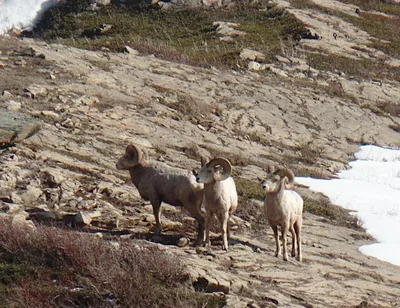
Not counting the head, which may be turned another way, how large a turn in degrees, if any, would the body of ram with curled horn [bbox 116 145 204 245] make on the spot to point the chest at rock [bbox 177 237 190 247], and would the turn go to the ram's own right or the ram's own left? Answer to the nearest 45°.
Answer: approximately 135° to the ram's own left

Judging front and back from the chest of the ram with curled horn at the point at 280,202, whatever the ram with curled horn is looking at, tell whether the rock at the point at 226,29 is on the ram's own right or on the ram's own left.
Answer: on the ram's own right

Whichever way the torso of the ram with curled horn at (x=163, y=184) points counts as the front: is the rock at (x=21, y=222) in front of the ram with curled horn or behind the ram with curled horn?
in front

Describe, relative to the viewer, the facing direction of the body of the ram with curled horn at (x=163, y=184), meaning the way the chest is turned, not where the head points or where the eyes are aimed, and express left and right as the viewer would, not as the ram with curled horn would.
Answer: facing to the left of the viewer

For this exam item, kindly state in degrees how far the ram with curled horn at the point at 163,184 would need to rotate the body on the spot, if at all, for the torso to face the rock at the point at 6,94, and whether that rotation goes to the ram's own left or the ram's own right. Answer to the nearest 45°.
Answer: approximately 45° to the ram's own right

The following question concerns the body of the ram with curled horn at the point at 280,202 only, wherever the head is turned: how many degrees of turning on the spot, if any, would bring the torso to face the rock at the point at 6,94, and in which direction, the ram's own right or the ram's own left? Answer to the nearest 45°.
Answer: approximately 90° to the ram's own right

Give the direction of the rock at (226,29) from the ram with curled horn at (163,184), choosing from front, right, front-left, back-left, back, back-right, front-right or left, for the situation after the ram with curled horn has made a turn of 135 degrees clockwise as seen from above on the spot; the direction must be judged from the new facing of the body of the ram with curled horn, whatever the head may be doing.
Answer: front-left

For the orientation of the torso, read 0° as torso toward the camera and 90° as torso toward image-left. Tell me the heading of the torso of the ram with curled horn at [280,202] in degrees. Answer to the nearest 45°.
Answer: approximately 45°

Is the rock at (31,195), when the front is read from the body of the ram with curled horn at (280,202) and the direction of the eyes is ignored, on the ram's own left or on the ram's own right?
on the ram's own right

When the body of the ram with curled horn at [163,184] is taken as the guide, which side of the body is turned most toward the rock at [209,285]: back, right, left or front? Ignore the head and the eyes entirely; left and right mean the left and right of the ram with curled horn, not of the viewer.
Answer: left

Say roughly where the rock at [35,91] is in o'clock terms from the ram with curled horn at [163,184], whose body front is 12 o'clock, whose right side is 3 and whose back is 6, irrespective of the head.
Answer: The rock is roughly at 2 o'clock from the ram with curled horn.

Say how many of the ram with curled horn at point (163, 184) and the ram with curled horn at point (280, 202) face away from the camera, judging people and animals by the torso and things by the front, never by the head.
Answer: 0

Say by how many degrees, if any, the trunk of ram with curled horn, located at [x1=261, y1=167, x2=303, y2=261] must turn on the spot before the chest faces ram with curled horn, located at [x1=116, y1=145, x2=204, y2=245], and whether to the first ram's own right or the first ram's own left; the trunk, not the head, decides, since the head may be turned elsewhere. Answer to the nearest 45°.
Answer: approximately 45° to the first ram's own right

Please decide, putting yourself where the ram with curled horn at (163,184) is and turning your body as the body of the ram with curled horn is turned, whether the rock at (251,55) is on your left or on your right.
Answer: on your right
